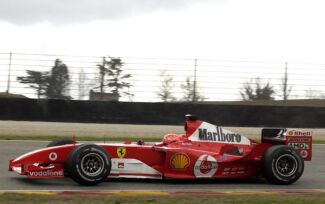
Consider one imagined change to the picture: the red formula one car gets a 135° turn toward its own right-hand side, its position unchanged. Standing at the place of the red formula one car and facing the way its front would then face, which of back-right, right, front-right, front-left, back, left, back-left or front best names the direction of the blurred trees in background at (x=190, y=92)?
front-left

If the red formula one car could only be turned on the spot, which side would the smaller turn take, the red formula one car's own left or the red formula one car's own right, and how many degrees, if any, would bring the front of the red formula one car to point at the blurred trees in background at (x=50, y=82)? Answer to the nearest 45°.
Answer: approximately 45° to the red formula one car's own right

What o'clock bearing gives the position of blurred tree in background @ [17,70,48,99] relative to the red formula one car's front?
The blurred tree in background is roughly at 2 o'clock from the red formula one car.

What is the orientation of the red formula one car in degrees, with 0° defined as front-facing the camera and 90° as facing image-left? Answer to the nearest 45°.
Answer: approximately 90°

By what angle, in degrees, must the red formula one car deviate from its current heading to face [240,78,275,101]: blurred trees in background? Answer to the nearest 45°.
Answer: approximately 90° to its right

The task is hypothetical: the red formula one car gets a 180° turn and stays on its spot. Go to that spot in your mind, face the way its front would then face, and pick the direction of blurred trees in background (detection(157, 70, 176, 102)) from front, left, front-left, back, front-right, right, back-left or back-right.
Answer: left
